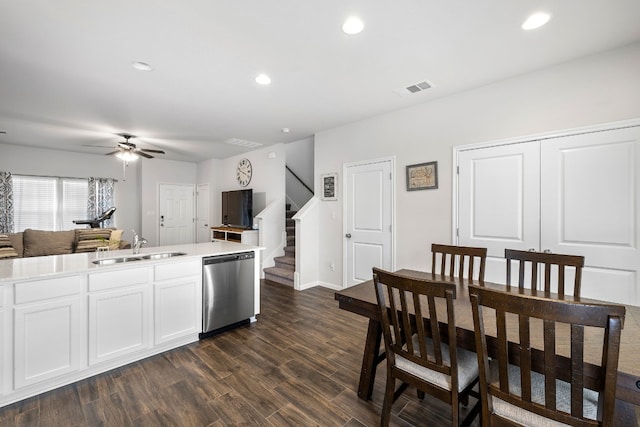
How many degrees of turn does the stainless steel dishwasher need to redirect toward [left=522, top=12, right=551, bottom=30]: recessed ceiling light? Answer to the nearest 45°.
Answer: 0° — it already faces it

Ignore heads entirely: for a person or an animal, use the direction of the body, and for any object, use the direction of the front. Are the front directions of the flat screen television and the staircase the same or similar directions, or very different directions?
same or similar directions

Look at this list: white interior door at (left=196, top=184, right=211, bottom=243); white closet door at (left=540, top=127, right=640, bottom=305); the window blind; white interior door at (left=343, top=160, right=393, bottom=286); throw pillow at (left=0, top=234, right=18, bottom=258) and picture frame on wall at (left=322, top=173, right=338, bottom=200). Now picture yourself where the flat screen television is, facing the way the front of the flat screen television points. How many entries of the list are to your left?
3

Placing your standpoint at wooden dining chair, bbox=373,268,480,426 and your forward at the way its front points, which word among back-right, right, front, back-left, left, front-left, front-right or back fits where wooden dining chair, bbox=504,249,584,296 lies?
front

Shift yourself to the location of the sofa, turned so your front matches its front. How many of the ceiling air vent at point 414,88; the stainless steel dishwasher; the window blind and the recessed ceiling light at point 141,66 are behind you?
1

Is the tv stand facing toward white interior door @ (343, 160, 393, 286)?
no

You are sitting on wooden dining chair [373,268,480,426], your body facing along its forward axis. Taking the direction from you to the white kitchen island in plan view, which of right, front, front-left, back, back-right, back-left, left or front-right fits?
back-left

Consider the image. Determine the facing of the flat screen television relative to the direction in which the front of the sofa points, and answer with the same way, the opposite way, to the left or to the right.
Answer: to the right

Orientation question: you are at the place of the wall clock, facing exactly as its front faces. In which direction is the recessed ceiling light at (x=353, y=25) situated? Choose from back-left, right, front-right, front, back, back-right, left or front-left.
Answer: front-left

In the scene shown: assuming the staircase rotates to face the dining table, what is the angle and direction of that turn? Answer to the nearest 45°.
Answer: approximately 45° to its left

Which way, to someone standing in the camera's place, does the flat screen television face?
facing the viewer and to the left of the viewer

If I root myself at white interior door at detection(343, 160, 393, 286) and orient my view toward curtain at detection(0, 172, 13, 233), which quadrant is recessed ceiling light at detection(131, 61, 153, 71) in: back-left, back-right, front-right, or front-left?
front-left

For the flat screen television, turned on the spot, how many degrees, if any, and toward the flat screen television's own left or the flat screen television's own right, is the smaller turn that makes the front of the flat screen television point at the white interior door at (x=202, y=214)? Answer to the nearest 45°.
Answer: approximately 90° to the flat screen television's own right

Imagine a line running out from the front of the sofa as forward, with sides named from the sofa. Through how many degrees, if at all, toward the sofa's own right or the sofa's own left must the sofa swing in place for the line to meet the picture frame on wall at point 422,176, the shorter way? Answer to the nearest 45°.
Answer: approximately 45° to the sofa's own left
